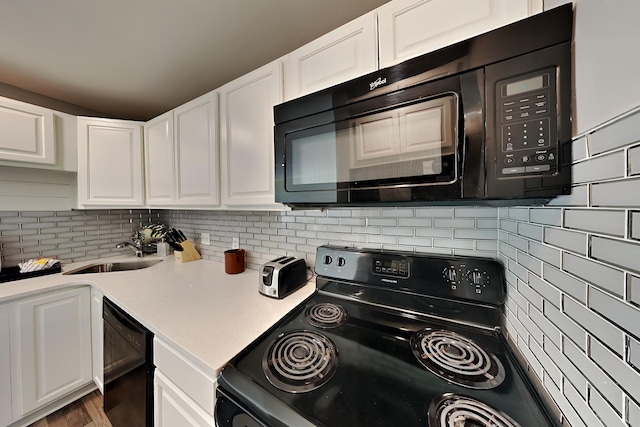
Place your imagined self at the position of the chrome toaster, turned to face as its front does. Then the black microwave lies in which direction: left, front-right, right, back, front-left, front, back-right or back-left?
left

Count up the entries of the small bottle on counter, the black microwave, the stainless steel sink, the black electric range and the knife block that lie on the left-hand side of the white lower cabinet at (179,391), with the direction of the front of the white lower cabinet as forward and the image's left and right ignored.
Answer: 2

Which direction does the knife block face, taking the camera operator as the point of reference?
facing the viewer and to the left of the viewer

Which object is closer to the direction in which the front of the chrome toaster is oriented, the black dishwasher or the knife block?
the black dishwasher

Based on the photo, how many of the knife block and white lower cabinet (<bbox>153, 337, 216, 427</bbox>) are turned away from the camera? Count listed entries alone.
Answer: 0

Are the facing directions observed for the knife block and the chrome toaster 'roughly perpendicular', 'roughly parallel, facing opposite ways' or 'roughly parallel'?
roughly parallel

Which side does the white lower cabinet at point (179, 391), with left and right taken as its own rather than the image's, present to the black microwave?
left

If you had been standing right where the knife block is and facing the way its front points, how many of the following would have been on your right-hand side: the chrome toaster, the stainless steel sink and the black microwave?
1

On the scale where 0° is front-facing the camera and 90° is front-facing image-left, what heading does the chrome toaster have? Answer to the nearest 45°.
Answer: approximately 45°

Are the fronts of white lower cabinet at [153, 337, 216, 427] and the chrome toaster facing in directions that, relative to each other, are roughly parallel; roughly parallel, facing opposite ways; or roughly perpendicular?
roughly parallel

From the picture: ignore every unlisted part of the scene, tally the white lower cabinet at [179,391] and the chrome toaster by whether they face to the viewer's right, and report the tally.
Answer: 0

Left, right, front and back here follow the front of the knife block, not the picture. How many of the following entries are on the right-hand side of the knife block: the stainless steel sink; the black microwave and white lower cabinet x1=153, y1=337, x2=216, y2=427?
1

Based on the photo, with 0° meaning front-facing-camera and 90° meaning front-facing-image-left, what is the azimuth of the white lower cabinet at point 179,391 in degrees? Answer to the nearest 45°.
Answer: approximately 45°

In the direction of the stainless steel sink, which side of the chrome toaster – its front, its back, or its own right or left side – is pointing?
right

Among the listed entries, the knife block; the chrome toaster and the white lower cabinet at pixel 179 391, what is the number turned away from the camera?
0
